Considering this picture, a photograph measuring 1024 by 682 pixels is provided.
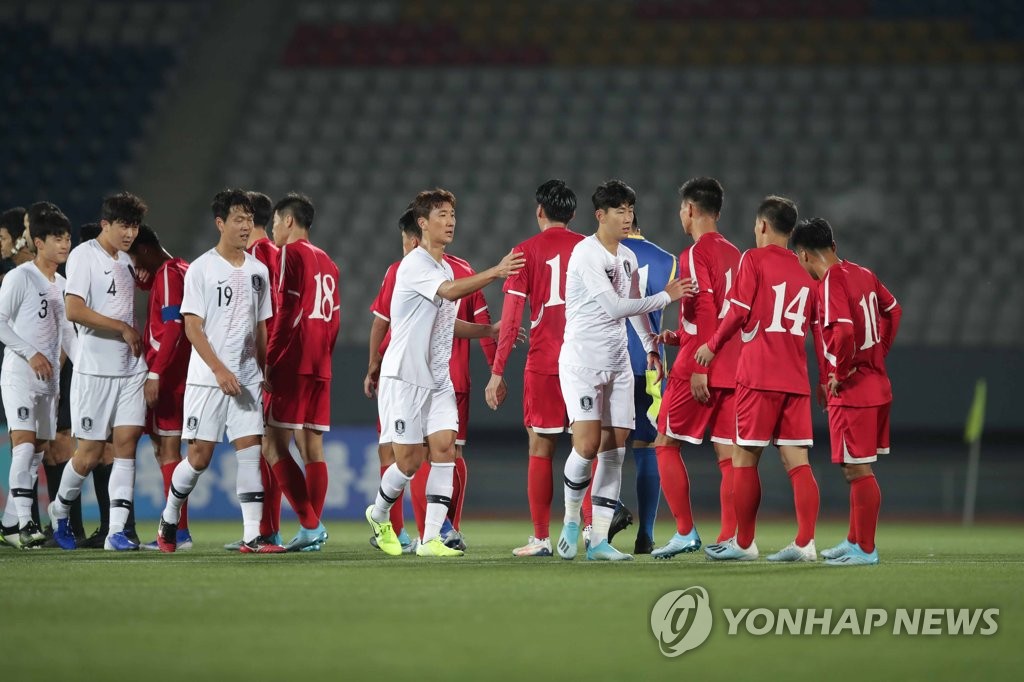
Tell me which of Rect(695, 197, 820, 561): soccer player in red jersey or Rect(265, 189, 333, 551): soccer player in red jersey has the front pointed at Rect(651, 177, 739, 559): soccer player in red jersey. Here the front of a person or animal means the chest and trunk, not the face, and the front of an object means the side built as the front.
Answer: Rect(695, 197, 820, 561): soccer player in red jersey

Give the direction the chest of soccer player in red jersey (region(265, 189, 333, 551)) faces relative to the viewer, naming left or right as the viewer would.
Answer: facing away from the viewer and to the left of the viewer

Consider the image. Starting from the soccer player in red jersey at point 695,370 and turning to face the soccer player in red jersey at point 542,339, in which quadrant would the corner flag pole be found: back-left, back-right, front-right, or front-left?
back-right

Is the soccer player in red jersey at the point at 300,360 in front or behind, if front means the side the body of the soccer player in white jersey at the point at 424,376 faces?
behind

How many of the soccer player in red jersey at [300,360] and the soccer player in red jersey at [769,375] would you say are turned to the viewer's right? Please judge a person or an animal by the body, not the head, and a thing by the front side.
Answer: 0

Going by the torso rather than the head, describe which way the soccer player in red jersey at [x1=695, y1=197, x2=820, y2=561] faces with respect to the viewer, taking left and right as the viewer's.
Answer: facing away from the viewer and to the left of the viewer

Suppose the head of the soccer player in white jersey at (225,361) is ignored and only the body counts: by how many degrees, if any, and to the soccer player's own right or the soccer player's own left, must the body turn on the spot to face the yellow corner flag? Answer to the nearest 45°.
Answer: approximately 90° to the soccer player's own left

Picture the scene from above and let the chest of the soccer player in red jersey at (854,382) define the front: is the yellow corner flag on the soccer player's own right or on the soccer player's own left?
on the soccer player's own right

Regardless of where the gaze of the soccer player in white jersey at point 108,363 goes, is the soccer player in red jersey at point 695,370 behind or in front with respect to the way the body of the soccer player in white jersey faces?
in front

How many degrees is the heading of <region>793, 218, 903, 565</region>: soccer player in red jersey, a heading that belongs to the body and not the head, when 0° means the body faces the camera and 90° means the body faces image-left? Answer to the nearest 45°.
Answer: approximately 135°

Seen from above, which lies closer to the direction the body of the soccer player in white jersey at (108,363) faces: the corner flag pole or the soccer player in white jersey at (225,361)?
the soccer player in white jersey

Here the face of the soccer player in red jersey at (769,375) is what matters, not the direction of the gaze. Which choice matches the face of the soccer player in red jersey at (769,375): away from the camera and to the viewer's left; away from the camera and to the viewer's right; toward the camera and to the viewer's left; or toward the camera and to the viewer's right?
away from the camera and to the viewer's left

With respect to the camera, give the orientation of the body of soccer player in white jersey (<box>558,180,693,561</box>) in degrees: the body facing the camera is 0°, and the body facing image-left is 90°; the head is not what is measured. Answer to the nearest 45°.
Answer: approximately 315°

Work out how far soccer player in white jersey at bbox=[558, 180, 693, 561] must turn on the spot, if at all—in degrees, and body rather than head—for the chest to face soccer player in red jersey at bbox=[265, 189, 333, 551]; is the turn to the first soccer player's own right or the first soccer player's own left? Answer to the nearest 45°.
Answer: approximately 180°
